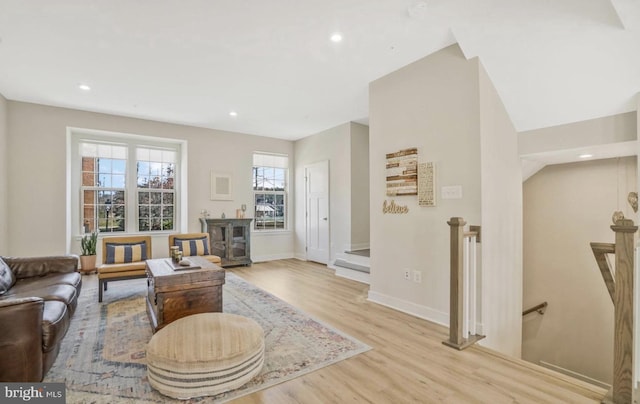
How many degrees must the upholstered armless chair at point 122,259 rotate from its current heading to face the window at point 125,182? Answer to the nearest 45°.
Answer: approximately 180°

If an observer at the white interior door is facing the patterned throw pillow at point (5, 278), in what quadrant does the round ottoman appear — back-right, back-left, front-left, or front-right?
front-left

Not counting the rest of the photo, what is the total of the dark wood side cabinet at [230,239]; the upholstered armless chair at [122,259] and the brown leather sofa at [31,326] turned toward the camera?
2

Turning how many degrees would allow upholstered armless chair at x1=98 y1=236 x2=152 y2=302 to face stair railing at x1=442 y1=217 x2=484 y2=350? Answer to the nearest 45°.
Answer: approximately 45° to its left

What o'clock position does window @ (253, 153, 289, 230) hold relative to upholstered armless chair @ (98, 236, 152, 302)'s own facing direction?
The window is roughly at 8 o'clock from the upholstered armless chair.

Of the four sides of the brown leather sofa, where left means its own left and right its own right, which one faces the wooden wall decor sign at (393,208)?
front

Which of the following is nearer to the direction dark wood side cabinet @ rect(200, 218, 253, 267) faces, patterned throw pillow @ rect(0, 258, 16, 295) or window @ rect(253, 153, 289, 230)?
the patterned throw pillow

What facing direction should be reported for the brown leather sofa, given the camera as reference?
facing to the right of the viewer

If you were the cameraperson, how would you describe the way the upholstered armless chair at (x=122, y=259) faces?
facing the viewer

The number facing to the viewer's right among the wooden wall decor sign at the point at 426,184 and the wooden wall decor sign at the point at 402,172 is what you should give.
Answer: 0

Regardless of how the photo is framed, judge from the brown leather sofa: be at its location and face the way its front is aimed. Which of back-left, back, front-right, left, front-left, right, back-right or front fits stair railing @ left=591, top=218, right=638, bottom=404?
front-right

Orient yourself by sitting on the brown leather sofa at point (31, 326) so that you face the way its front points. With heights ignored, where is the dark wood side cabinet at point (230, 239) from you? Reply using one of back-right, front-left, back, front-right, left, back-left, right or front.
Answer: front-left

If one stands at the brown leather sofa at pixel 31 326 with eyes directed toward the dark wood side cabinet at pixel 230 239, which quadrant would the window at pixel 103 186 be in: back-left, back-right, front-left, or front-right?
front-left

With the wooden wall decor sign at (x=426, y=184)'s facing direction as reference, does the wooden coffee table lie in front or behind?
in front

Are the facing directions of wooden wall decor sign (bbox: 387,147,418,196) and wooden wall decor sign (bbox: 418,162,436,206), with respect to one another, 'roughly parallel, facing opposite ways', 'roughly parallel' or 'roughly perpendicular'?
roughly parallel

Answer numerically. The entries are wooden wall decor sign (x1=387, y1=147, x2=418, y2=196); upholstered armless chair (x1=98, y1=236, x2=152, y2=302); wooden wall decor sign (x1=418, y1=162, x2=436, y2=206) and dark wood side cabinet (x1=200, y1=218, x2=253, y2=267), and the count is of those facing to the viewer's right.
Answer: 0
